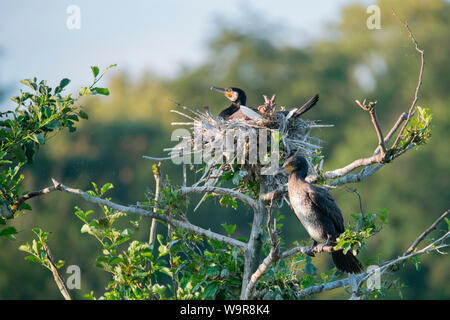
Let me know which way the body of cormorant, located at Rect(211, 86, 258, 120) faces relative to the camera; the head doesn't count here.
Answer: to the viewer's left

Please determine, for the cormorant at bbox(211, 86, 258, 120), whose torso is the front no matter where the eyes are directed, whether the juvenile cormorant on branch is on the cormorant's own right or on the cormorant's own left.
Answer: on the cormorant's own left

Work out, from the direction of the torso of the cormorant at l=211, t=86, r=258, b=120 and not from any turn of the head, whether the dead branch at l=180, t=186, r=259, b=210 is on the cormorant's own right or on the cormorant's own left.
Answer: on the cormorant's own left

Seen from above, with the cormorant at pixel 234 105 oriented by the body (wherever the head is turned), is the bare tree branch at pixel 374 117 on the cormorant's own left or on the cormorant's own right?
on the cormorant's own left
